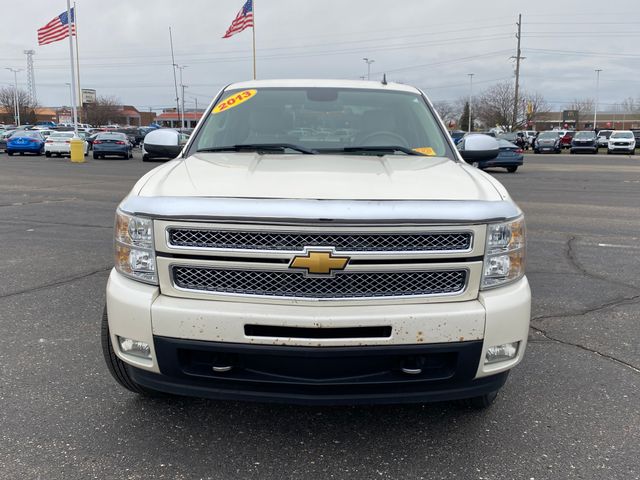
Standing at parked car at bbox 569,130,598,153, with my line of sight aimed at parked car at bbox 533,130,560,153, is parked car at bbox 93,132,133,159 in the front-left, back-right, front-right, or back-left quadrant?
front-left

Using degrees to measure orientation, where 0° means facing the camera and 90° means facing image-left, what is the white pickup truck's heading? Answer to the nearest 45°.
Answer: approximately 0°

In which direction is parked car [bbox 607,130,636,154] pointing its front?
toward the camera

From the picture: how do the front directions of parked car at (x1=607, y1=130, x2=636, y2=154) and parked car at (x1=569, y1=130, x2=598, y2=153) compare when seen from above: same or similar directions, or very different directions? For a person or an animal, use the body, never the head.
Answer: same or similar directions

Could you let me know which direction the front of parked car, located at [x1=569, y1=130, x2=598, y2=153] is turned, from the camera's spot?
facing the viewer

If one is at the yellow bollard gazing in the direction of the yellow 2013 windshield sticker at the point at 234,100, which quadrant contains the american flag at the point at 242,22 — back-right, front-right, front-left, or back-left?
back-left

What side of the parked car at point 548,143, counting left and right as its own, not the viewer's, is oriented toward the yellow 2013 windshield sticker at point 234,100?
front

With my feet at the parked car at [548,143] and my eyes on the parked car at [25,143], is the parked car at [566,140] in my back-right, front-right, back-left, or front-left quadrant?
back-right

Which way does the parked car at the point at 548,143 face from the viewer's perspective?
toward the camera

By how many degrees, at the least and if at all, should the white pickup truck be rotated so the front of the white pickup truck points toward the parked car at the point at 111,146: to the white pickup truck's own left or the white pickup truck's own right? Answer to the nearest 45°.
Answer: approximately 180°

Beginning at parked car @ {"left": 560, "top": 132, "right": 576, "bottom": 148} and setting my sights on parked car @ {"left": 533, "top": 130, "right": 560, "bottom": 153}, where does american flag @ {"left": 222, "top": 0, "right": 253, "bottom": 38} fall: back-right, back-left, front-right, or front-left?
front-right

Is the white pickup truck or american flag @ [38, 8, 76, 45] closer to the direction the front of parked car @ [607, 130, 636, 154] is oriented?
the white pickup truck

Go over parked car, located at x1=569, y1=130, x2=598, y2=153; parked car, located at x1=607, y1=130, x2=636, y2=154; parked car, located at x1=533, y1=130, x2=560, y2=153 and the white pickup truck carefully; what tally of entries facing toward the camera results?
4

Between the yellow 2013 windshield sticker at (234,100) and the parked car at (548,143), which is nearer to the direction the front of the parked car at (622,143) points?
the yellow 2013 windshield sticker
